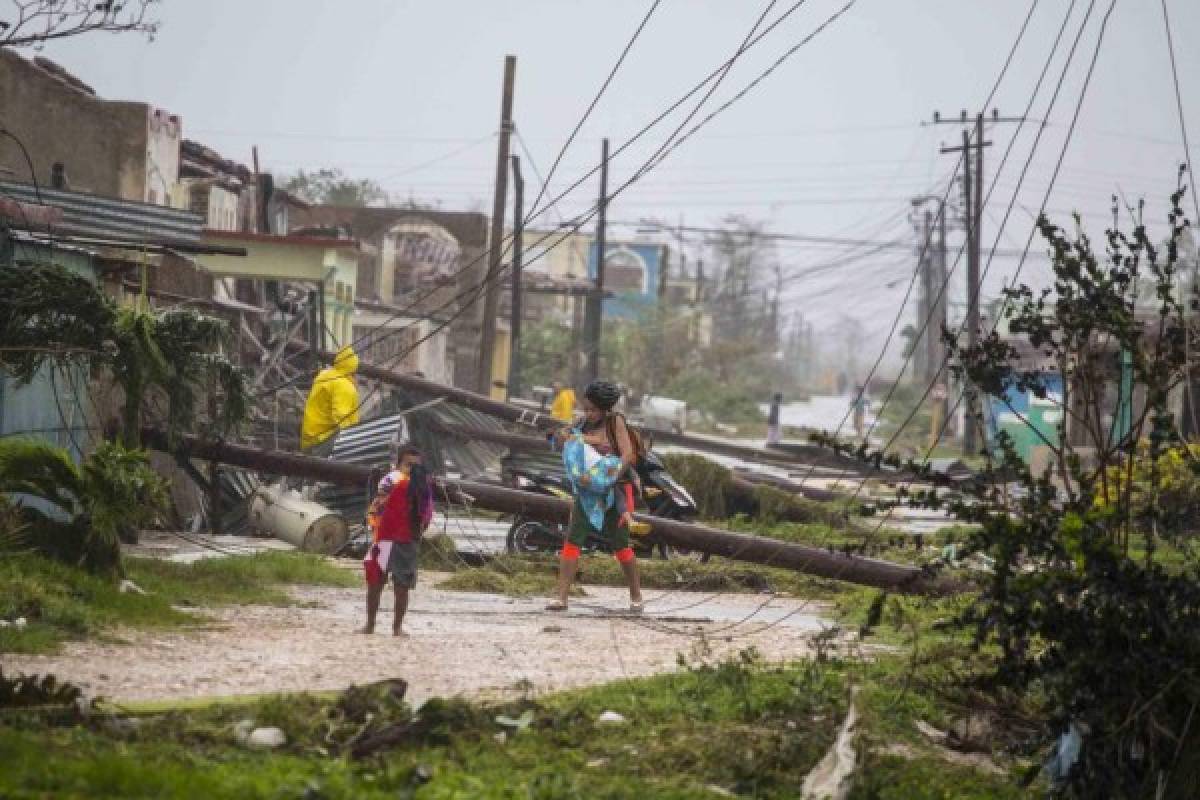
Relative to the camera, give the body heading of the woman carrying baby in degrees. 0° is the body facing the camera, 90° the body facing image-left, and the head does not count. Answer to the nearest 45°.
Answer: approximately 45°

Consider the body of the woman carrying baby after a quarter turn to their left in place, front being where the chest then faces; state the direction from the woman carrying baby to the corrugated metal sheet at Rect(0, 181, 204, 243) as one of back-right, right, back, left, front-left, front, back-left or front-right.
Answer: back

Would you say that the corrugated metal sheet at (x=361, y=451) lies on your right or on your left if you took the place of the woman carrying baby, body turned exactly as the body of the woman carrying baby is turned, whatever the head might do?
on your right

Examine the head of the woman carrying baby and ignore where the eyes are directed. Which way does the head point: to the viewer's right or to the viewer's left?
to the viewer's left
